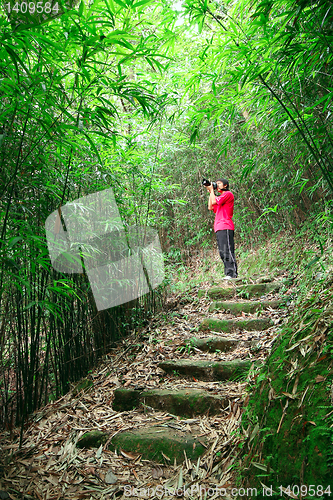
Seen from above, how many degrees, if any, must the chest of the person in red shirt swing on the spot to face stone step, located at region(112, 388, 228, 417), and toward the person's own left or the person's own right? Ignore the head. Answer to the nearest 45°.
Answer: approximately 90° to the person's own left

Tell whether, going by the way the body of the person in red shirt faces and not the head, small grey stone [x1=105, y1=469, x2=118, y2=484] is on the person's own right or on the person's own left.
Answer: on the person's own left

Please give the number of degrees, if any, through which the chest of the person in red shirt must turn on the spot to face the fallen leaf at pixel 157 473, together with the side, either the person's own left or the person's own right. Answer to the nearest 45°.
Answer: approximately 90° to the person's own left

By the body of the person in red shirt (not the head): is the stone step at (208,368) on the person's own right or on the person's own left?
on the person's own left

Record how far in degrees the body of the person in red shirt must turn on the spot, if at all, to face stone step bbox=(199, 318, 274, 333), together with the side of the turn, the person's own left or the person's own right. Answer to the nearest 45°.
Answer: approximately 90° to the person's own left

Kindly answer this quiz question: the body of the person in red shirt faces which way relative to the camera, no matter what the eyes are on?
to the viewer's left

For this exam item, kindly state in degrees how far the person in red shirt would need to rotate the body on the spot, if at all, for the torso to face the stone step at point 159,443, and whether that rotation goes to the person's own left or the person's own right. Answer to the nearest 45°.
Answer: approximately 90° to the person's own left

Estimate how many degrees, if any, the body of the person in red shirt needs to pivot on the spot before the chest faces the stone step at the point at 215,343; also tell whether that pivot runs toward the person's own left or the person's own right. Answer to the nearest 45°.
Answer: approximately 90° to the person's own left

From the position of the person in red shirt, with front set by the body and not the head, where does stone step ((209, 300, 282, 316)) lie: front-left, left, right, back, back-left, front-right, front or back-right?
left

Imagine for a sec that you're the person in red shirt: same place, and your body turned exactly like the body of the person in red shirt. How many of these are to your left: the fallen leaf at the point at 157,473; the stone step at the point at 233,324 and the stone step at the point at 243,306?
3
